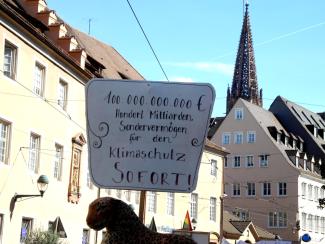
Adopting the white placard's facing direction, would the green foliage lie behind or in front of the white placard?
behind

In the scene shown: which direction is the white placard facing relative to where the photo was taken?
toward the camera
